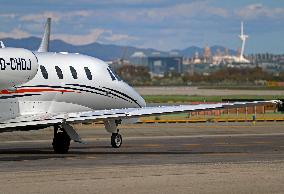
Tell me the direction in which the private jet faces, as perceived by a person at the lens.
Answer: facing away from the viewer and to the right of the viewer
